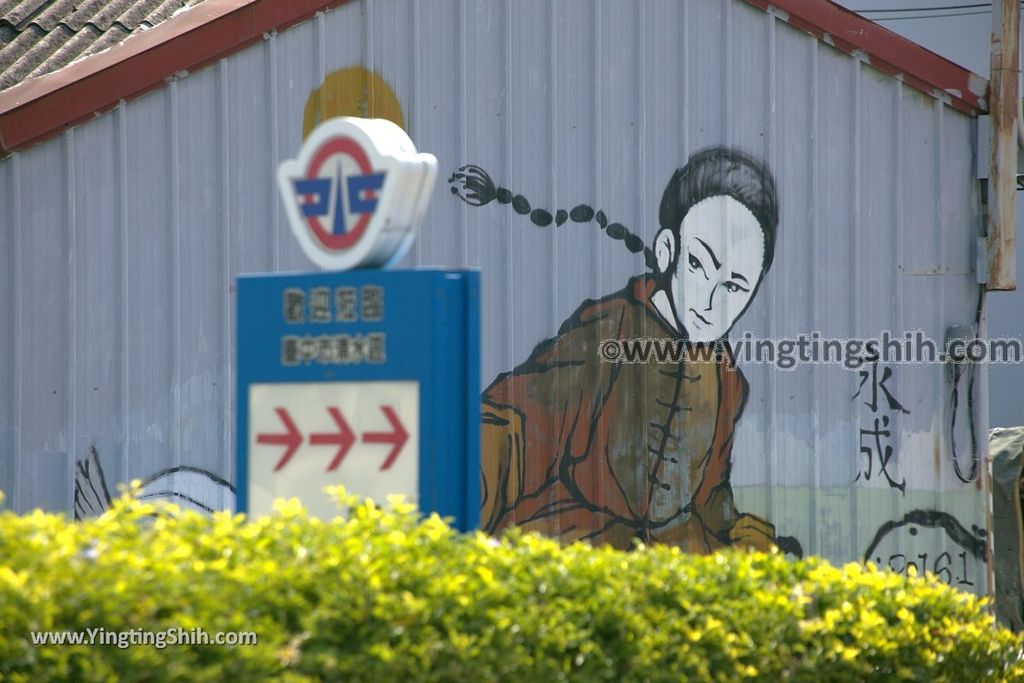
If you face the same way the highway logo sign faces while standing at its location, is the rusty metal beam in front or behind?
behind

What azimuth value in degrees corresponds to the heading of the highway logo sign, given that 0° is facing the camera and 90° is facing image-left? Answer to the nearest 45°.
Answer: approximately 45°
